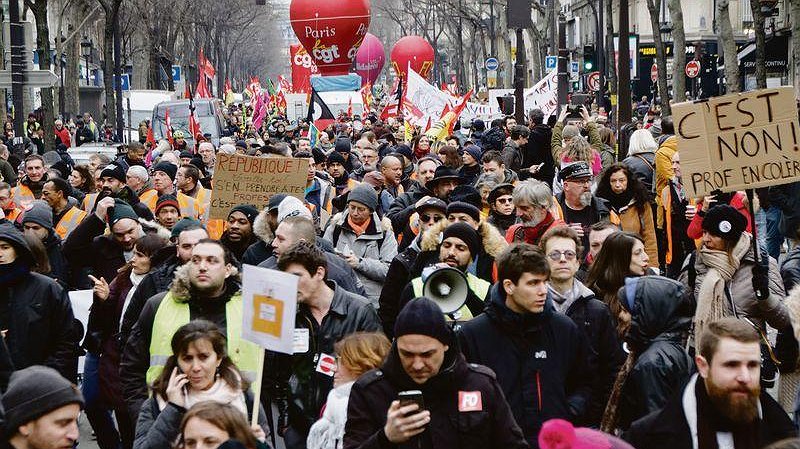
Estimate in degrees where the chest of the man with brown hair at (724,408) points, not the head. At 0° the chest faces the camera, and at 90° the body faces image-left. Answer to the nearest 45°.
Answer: approximately 315°

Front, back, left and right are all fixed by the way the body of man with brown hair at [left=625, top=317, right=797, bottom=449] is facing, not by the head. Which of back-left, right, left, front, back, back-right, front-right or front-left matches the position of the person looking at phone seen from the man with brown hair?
back-right

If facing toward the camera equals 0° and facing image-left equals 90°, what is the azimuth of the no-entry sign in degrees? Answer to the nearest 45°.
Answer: approximately 0°

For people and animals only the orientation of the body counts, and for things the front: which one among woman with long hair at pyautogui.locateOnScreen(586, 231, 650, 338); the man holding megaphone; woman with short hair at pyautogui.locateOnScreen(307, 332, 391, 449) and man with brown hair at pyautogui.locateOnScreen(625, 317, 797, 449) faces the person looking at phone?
the man holding megaphone

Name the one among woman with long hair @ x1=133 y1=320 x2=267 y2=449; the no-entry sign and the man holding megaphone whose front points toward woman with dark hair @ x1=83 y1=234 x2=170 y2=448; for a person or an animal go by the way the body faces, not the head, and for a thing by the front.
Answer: the no-entry sign
